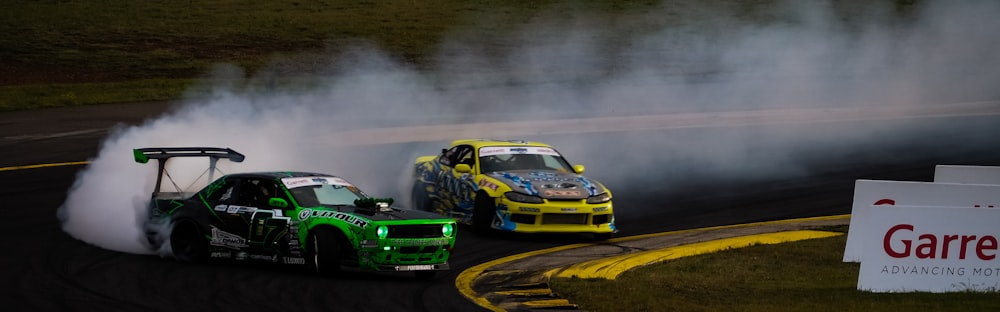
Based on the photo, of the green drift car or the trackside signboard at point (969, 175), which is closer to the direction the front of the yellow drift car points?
the trackside signboard

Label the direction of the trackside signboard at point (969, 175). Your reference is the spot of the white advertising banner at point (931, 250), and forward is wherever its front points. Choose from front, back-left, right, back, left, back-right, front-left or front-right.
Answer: back

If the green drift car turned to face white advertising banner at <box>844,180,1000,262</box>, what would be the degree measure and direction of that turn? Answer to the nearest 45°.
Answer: approximately 45° to its left

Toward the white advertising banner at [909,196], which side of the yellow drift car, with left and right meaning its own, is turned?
front

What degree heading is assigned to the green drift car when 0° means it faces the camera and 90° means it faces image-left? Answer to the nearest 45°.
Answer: approximately 315°

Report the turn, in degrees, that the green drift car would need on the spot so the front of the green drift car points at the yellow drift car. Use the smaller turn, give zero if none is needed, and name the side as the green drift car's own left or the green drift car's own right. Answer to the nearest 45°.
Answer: approximately 90° to the green drift car's own left

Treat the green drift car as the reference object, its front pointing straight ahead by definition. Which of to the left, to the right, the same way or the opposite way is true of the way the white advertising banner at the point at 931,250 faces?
to the right

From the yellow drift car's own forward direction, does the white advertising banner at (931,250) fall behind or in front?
in front

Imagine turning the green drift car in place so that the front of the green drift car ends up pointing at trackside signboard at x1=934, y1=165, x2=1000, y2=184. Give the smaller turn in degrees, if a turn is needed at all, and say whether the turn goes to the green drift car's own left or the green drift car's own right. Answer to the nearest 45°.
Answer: approximately 45° to the green drift car's own left
